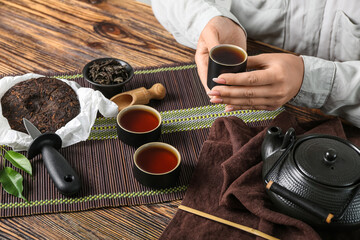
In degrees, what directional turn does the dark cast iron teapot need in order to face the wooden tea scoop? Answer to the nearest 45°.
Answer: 0° — it already faces it

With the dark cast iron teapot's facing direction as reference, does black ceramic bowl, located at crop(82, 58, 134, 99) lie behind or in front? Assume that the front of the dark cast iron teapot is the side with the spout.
in front

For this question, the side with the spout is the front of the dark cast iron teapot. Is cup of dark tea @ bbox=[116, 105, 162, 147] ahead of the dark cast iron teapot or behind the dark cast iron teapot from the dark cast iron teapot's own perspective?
ahead

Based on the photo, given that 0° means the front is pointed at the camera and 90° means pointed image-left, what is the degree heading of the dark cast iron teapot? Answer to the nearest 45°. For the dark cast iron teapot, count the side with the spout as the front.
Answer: approximately 135°

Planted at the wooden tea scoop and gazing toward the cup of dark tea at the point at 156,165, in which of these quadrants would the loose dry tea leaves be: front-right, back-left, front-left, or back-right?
back-right

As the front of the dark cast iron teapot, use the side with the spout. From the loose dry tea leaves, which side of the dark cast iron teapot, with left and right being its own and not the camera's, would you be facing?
front

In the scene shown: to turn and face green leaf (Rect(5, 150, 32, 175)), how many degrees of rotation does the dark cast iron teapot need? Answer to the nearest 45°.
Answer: approximately 45° to its left

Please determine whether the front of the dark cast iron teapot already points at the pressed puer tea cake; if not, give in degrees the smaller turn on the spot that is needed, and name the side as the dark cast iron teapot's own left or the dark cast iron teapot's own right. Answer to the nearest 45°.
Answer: approximately 45° to the dark cast iron teapot's own left
